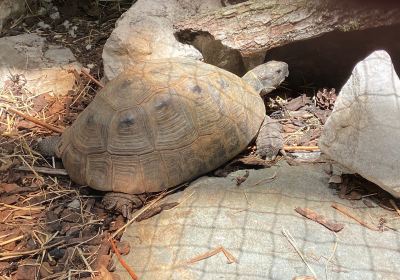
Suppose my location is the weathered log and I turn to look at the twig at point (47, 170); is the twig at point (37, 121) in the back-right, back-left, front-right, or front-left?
front-right

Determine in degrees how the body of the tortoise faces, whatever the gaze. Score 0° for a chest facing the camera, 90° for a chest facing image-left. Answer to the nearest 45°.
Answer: approximately 225°

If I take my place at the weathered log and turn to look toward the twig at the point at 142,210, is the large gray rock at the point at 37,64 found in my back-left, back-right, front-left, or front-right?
front-right

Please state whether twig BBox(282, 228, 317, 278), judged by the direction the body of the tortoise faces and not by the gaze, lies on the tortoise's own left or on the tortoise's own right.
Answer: on the tortoise's own right

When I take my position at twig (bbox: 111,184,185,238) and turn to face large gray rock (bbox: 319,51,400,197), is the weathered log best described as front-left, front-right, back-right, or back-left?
front-left

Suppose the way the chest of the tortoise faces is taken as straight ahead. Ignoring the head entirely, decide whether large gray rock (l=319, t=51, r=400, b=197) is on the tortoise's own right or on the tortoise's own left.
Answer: on the tortoise's own right

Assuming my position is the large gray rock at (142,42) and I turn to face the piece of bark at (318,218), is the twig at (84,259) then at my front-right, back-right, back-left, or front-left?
front-right

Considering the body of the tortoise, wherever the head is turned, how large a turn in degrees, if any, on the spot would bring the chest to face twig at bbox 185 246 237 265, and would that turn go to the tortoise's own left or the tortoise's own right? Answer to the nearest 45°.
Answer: approximately 135° to the tortoise's own right

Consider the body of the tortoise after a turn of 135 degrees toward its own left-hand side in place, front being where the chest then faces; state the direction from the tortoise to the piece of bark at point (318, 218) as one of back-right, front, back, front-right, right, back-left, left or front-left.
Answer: back-left

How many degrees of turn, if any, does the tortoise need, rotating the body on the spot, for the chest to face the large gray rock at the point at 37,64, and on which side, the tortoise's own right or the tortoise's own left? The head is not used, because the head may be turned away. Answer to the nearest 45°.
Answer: approximately 90° to the tortoise's own left

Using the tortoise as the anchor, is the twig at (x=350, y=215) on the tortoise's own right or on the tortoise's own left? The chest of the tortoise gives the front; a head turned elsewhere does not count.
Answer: on the tortoise's own right

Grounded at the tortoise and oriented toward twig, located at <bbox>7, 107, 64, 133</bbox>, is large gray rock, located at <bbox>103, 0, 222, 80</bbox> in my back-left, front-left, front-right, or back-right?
front-right

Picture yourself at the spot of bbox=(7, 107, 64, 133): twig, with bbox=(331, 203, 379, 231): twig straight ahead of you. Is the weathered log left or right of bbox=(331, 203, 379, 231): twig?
left

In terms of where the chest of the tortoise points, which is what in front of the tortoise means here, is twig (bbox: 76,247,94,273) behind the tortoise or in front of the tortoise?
behind

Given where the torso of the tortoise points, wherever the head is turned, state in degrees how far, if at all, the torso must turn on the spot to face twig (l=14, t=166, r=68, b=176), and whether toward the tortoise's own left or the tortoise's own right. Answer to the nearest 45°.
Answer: approximately 135° to the tortoise's own left
